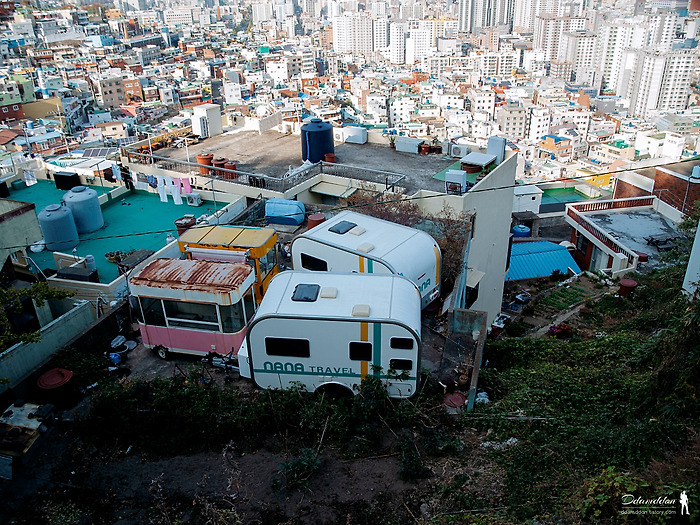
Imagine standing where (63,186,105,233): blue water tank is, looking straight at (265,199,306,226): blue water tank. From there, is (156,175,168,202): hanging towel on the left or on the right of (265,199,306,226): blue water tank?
left

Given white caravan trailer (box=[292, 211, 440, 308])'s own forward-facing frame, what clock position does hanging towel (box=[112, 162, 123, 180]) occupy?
The hanging towel is roughly at 12 o'clock from the white caravan trailer.

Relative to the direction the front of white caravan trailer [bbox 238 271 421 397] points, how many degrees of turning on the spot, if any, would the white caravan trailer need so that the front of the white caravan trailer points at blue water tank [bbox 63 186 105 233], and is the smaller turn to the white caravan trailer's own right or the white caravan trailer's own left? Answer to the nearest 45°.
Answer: approximately 45° to the white caravan trailer's own right

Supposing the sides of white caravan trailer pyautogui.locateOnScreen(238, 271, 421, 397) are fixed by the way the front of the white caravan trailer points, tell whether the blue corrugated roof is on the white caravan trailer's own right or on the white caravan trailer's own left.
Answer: on the white caravan trailer's own right

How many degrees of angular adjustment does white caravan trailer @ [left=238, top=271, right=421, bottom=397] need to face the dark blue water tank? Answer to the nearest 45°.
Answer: approximately 90° to its right

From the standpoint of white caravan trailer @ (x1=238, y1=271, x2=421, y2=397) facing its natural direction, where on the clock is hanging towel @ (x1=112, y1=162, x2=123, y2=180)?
The hanging towel is roughly at 2 o'clock from the white caravan trailer.

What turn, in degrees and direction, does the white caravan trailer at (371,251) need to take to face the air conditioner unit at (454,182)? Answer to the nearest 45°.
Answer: approximately 90° to its right

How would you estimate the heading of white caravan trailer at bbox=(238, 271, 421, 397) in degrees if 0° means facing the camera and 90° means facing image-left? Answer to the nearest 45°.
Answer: approximately 90°
